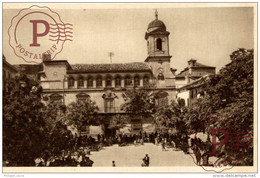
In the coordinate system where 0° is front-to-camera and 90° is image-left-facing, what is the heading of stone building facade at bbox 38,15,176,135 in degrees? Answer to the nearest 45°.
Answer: approximately 0°
